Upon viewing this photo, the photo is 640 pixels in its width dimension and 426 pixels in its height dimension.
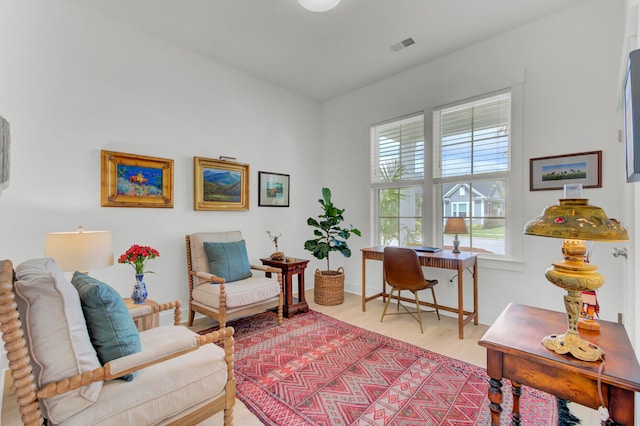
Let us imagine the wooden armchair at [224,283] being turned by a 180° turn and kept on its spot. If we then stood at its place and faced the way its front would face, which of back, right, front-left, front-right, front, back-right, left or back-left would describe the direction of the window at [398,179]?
back-right

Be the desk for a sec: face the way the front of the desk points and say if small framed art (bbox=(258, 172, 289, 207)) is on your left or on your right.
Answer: on your right

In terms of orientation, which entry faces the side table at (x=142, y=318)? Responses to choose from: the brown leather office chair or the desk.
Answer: the desk

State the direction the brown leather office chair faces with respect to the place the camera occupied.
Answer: facing away from the viewer and to the right of the viewer

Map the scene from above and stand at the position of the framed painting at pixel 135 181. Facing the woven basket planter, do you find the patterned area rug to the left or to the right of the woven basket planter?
right

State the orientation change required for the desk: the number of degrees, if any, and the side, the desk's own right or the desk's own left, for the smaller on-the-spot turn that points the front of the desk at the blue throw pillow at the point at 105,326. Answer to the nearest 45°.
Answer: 0° — it already faces it

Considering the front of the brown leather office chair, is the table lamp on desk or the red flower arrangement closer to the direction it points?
the table lamp on desk

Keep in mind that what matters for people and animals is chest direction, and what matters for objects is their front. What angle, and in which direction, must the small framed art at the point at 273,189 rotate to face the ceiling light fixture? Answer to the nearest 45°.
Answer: approximately 45° to its right

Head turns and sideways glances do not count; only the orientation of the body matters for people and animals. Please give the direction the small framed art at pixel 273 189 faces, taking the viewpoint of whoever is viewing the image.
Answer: facing the viewer and to the right of the viewer

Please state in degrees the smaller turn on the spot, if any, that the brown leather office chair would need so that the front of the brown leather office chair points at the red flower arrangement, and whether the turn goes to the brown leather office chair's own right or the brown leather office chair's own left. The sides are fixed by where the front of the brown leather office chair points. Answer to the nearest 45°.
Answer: approximately 180°

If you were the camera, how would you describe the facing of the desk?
facing the viewer and to the left of the viewer
